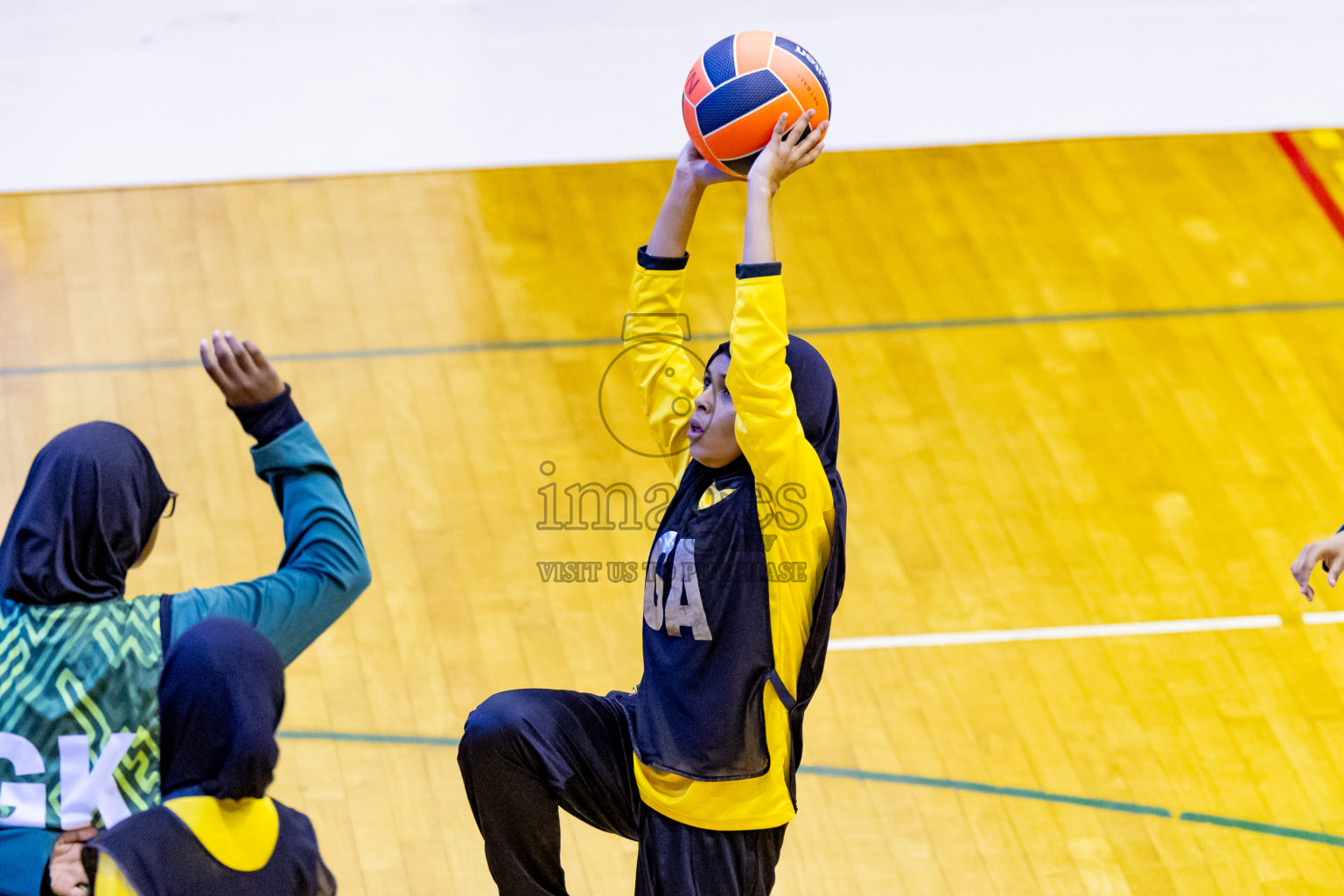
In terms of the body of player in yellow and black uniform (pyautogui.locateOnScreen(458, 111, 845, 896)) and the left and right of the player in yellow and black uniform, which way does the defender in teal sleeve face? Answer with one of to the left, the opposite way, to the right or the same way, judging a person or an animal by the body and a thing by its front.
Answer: the opposite way

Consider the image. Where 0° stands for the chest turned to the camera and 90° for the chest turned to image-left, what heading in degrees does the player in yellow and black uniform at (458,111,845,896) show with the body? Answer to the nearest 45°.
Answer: approximately 45°

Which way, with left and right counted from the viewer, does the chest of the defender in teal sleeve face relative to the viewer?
facing away from the viewer and to the right of the viewer

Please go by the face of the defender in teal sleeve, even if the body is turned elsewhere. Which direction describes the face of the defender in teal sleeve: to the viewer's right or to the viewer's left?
to the viewer's right

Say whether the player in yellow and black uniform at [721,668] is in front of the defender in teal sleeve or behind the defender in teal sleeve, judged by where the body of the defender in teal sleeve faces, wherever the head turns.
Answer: in front

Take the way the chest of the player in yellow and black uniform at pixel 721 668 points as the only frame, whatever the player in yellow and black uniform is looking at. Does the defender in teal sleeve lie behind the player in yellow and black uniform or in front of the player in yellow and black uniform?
in front
